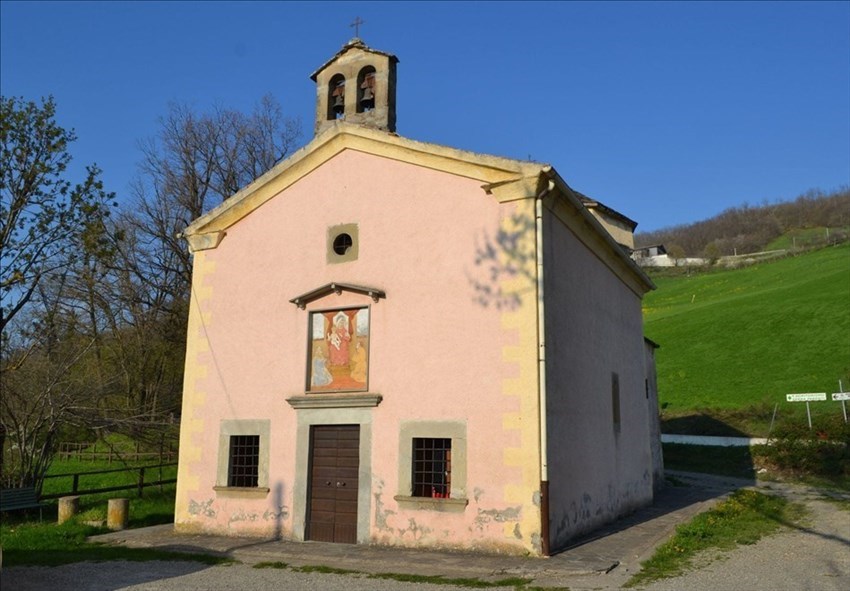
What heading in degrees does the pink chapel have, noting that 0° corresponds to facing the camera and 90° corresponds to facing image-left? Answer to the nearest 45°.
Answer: approximately 45°

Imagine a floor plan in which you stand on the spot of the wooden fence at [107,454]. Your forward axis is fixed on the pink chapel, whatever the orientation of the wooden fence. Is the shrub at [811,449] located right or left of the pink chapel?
left

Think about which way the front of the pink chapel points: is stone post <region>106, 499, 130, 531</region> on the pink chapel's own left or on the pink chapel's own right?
on the pink chapel's own right

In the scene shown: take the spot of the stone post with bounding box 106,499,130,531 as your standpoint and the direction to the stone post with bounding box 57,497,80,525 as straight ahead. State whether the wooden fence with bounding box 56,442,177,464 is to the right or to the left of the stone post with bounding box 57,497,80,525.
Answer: right

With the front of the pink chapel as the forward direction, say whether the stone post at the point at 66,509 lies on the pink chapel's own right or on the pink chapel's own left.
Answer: on the pink chapel's own right

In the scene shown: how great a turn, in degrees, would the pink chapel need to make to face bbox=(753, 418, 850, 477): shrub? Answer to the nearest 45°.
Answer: approximately 180°

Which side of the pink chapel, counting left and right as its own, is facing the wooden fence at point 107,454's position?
right
